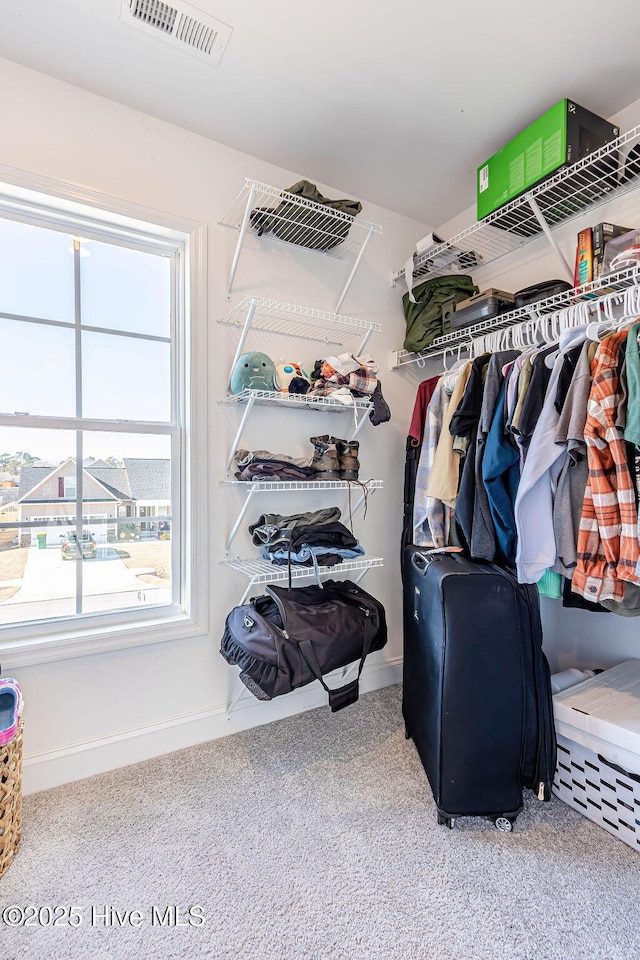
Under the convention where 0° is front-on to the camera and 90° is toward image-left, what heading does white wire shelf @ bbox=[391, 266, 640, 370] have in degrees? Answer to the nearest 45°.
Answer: approximately 45°

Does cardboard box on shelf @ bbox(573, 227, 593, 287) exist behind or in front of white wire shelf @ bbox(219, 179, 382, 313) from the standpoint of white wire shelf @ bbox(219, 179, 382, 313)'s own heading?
in front

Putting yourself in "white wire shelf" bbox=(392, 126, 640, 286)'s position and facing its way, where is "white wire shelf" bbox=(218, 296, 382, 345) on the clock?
"white wire shelf" bbox=(218, 296, 382, 345) is roughly at 1 o'clock from "white wire shelf" bbox=(392, 126, 640, 286).

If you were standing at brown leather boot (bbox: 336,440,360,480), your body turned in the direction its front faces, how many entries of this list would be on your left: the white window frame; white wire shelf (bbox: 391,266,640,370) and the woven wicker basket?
1

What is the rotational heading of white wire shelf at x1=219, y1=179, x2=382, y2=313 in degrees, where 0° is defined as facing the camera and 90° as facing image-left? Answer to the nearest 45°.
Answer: approximately 315°

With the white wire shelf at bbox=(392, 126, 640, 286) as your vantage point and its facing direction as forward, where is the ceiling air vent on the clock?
The ceiling air vent is roughly at 12 o'clock from the white wire shelf.
